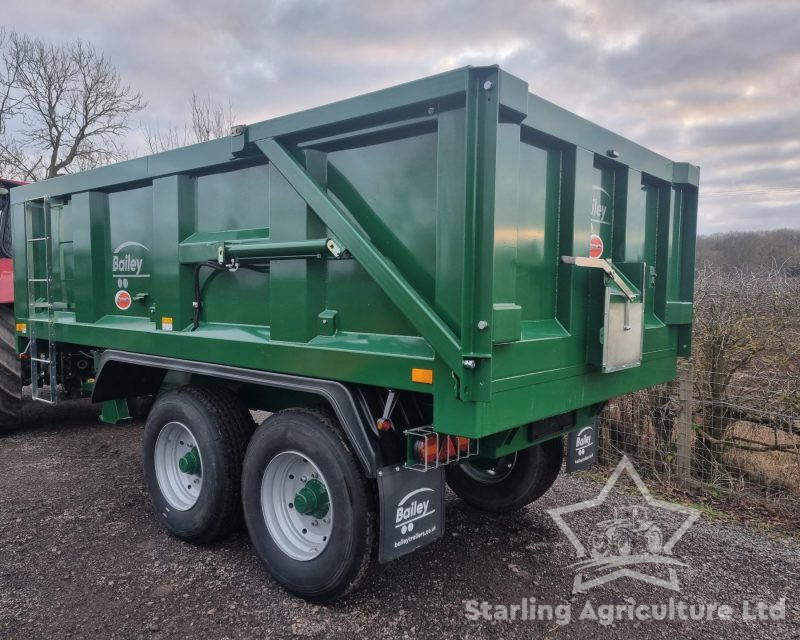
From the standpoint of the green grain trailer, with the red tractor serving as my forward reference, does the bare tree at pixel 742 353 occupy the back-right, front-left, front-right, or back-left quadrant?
back-right

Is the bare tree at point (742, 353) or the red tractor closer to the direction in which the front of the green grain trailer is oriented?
the red tractor

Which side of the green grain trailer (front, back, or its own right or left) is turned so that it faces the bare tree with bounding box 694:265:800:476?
right

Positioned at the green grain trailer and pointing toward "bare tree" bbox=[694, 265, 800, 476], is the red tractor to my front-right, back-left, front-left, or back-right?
back-left

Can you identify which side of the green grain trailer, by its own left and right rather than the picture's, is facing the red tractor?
front

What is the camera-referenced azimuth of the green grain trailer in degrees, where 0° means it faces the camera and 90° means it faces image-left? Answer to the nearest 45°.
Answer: approximately 135°
